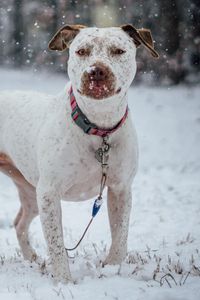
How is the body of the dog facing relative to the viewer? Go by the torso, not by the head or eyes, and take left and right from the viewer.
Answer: facing the viewer and to the right of the viewer

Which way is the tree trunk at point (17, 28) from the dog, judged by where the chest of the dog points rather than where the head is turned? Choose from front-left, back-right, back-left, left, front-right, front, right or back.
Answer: back-left
